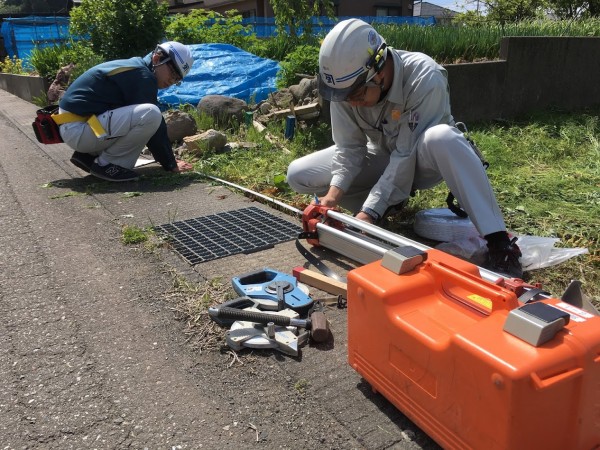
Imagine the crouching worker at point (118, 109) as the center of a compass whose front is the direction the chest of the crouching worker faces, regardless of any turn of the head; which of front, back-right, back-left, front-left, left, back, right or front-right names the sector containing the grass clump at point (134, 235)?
right

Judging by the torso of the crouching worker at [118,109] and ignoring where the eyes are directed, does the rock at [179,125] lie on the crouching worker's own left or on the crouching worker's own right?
on the crouching worker's own left

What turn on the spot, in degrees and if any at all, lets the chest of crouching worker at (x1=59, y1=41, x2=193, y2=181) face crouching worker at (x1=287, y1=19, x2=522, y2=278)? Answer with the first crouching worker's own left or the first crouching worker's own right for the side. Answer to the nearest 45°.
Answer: approximately 45° to the first crouching worker's own right

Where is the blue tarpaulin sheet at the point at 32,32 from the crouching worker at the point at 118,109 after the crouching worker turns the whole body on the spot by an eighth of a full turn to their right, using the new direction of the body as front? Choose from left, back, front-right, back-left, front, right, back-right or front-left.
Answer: back-left

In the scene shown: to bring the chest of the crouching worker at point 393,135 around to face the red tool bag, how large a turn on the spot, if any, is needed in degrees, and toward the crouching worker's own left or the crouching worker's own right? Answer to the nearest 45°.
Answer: approximately 90° to the crouching worker's own right

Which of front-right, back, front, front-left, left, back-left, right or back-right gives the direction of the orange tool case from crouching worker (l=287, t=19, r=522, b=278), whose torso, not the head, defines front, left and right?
front-left

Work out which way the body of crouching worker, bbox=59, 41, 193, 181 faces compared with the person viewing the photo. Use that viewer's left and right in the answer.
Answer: facing to the right of the viewer

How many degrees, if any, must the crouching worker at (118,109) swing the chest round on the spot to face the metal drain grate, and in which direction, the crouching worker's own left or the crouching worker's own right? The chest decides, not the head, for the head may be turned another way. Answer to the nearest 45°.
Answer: approximately 90° to the crouching worker's own right

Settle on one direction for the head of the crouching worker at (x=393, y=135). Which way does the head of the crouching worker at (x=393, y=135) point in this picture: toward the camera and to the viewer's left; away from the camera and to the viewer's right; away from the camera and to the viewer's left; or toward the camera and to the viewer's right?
toward the camera and to the viewer's left

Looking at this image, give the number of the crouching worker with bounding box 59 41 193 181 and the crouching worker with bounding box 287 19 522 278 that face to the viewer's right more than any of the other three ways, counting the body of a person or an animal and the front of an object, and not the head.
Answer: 1

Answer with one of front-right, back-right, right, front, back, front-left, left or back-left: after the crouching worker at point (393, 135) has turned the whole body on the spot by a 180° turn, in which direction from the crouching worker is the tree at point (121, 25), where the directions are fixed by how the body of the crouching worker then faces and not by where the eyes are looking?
left
